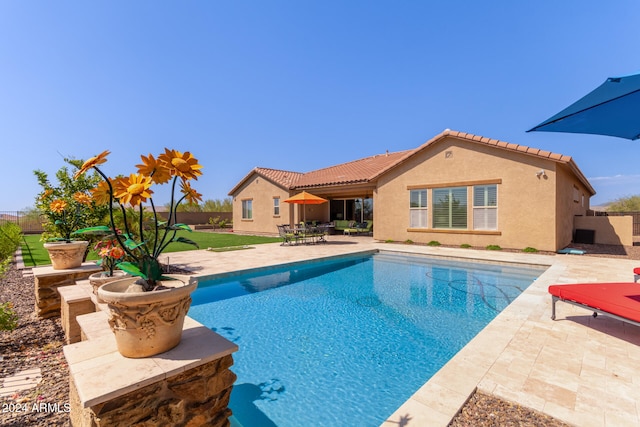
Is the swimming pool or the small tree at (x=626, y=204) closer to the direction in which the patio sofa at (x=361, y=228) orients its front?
the swimming pool

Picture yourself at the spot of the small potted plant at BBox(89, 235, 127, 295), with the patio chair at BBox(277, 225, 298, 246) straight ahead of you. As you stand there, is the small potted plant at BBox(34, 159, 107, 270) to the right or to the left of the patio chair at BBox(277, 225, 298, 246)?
left

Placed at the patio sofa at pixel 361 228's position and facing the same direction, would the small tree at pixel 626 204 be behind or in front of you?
behind
